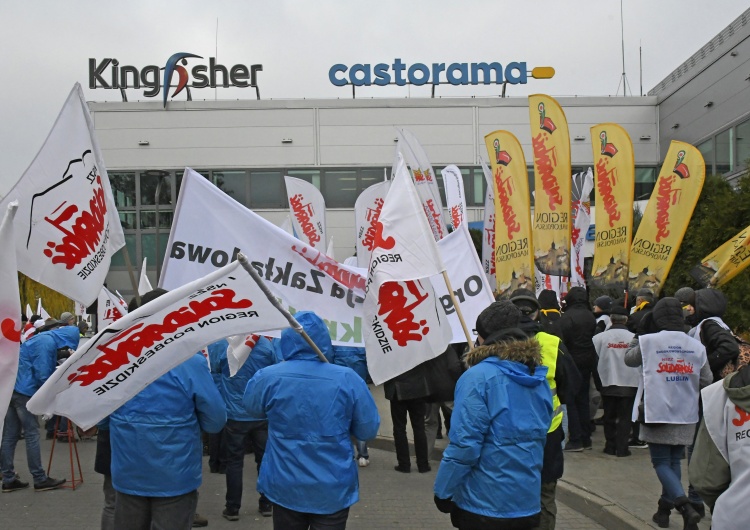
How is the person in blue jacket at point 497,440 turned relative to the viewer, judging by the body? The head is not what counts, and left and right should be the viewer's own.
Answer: facing away from the viewer and to the left of the viewer

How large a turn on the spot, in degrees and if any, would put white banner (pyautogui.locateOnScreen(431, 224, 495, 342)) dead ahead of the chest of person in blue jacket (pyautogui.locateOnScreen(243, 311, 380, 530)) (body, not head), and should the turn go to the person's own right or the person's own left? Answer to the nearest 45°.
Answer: approximately 45° to the person's own right

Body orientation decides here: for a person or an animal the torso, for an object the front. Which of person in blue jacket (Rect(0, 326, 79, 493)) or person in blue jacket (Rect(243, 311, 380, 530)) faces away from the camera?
person in blue jacket (Rect(243, 311, 380, 530))

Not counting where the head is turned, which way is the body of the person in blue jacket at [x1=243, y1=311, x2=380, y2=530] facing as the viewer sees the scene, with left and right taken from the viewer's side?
facing away from the viewer

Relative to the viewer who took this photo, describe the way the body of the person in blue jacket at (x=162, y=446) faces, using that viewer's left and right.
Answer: facing away from the viewer

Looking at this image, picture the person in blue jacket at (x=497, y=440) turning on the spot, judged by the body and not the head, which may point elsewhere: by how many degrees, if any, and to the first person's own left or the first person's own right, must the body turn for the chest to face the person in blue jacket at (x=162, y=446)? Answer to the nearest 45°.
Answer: approximately 45° to the first person's own left

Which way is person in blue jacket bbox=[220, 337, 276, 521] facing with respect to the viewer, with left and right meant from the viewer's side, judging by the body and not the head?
facing away from the viewer

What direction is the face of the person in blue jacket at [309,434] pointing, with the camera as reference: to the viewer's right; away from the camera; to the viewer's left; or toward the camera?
away from the camera

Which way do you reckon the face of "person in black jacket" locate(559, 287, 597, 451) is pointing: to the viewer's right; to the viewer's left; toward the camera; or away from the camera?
away from the camera

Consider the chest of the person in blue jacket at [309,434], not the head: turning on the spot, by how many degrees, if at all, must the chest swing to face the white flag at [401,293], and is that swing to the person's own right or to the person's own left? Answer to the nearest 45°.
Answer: approximately 45° to the person's own right
